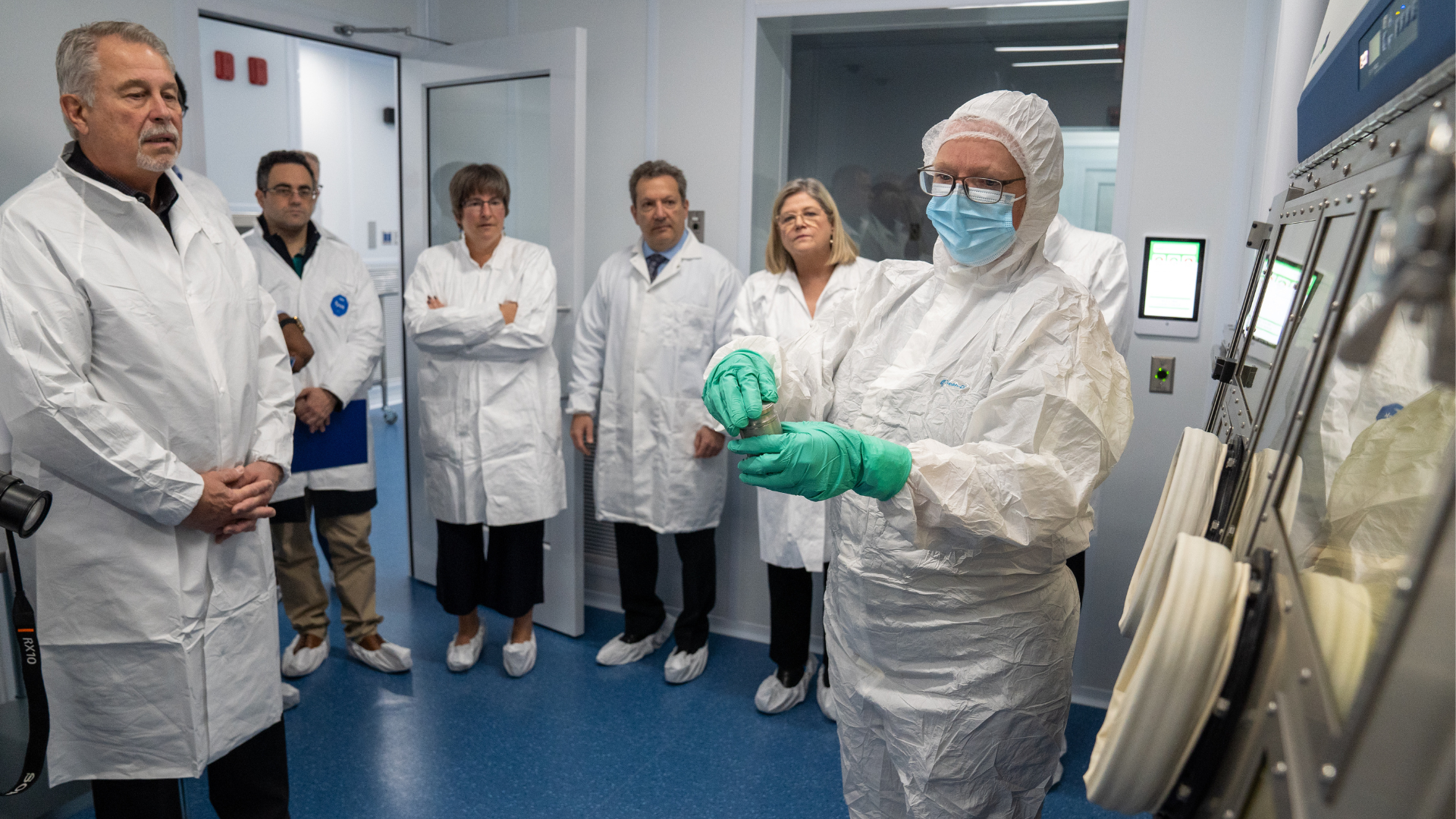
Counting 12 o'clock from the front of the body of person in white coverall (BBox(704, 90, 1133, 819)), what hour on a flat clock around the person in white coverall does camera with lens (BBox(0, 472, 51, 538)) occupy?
The camera with lens is roughly at 1 o'clock from the person in white coverall.

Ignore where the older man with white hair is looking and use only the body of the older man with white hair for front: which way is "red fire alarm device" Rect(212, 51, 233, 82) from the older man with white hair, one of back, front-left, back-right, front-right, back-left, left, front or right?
back-left

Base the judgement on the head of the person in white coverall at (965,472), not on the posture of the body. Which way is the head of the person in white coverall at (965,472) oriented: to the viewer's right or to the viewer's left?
to the viewer's left

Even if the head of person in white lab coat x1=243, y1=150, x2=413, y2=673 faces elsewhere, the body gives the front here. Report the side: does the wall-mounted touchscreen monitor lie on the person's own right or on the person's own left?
on the person's own left

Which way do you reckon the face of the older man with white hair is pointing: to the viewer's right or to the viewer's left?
to the viewer's right

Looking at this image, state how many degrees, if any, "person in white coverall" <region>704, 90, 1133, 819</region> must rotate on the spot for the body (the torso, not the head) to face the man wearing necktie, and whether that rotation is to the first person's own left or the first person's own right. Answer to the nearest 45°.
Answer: approximately 90° to the first person's own right

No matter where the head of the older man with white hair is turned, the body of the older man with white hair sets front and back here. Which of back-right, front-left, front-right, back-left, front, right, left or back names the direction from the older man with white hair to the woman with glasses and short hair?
left

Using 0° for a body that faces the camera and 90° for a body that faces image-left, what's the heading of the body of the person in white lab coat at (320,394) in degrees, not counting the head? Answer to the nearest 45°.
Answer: approximately 0°

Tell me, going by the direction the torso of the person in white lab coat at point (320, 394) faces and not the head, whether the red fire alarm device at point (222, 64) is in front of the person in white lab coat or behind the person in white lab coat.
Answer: behind

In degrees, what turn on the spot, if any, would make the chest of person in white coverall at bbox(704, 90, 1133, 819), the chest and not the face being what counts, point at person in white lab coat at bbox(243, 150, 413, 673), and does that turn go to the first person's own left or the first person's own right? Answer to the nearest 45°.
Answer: approximately 90° to the first person's own right

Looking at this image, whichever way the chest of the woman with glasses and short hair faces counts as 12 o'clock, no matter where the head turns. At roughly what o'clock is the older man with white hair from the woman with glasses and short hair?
The older man with white hair is roughly at 1 o'clock from the woman with glasses and short hair.

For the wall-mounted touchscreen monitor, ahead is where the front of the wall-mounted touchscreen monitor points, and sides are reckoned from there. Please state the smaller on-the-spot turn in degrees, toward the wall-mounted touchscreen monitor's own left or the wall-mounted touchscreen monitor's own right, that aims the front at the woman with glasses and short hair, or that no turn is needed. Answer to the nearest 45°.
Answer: approximately 90° to the wall-mounted touchscreen monitor's own right

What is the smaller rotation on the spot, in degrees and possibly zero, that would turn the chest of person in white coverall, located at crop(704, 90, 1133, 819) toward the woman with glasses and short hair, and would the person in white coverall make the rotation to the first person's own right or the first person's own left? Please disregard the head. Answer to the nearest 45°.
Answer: approximately 90° to the first person's own right

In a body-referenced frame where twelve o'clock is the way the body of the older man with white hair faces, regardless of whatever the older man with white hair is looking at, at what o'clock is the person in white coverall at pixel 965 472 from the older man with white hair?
The person in white coverall is roughly at 12 o'clock from the older man with white hair.

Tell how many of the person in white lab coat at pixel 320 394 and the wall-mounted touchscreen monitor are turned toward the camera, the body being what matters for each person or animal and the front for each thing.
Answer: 2
